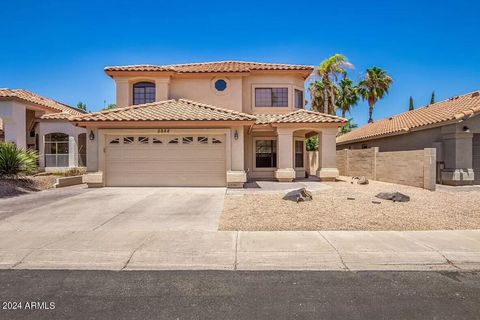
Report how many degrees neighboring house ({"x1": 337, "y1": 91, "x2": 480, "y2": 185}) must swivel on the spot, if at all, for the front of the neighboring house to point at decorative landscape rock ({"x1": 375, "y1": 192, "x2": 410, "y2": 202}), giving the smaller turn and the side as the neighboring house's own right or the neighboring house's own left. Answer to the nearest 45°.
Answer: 0° — it already faces it

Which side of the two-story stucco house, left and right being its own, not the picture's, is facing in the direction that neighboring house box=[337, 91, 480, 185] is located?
left

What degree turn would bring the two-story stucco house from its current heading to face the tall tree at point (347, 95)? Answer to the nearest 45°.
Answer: approximately 135° to its left

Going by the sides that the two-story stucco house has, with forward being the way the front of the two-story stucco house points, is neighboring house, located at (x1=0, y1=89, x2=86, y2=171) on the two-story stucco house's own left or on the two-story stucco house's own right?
on the two-story stucco house's own right

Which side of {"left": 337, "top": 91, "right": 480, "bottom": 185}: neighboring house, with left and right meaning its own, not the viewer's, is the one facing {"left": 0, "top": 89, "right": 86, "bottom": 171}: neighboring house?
right

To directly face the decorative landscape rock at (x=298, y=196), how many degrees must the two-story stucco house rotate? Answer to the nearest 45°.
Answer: approximately 45° to its left

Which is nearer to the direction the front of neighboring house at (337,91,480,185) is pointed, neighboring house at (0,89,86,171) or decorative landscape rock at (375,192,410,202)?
the decorative landscape rock

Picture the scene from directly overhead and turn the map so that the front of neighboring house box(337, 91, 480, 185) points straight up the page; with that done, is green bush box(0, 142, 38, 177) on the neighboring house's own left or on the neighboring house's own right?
on the neighboring house's own right

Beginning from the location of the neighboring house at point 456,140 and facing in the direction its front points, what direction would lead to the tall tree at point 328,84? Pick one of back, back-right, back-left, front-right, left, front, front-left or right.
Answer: back-right

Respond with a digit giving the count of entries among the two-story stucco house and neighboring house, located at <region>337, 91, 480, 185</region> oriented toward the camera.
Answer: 2

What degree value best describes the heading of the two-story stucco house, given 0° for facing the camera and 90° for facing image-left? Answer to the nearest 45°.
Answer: approximately 0°

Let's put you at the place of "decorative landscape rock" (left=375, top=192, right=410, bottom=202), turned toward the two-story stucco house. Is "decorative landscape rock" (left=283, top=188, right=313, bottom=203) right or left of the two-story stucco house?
left
